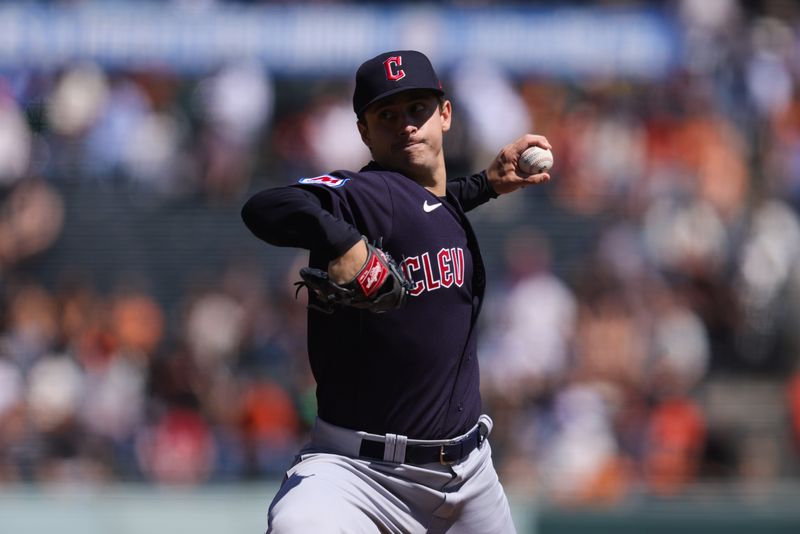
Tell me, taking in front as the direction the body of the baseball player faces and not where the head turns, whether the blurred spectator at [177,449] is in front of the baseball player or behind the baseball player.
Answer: behind

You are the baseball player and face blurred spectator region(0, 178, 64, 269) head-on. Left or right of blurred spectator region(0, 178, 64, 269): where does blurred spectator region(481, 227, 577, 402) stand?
right

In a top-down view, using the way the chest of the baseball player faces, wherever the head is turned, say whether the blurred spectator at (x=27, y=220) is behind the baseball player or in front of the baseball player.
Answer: behind

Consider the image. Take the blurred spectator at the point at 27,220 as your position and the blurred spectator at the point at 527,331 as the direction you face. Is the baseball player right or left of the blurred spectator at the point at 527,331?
right

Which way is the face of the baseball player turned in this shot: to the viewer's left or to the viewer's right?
to the viewer's left
